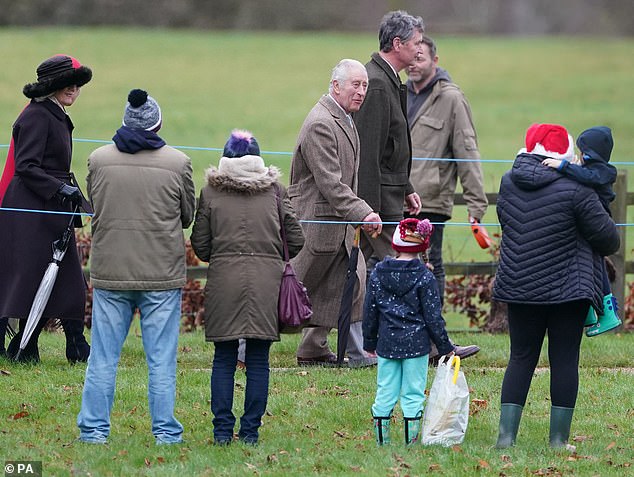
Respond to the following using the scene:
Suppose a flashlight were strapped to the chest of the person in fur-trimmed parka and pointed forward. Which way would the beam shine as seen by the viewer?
away from the camera

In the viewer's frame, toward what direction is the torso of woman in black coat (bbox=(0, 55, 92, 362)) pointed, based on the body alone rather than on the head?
to the viewer's right

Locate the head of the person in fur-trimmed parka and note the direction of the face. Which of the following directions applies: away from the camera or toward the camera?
away from the camera

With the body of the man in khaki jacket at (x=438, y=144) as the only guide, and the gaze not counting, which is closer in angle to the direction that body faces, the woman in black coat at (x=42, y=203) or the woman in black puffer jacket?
the woman in black coat

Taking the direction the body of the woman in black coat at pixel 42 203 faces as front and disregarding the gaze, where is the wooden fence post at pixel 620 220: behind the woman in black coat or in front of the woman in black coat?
in front

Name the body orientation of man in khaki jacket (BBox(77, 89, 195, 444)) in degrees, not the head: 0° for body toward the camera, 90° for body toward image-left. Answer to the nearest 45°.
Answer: approximately 180°

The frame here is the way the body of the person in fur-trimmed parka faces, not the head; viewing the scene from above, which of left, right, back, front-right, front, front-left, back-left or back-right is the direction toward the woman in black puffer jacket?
right

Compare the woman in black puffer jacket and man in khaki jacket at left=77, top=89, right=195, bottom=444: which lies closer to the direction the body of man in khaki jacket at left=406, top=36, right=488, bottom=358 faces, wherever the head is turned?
the man in khaki jacket

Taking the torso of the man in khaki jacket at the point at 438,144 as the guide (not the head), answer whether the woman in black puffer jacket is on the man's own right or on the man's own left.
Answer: on the man's own left

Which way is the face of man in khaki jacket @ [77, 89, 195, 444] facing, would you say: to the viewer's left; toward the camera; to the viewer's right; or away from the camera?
away from the camera

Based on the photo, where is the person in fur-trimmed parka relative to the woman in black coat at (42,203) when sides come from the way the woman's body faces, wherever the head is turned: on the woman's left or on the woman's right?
on the woman's right

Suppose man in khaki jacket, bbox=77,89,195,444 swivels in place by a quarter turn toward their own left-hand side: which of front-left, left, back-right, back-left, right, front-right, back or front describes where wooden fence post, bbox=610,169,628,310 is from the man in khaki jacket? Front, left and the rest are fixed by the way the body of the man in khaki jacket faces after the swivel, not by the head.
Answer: back-right
